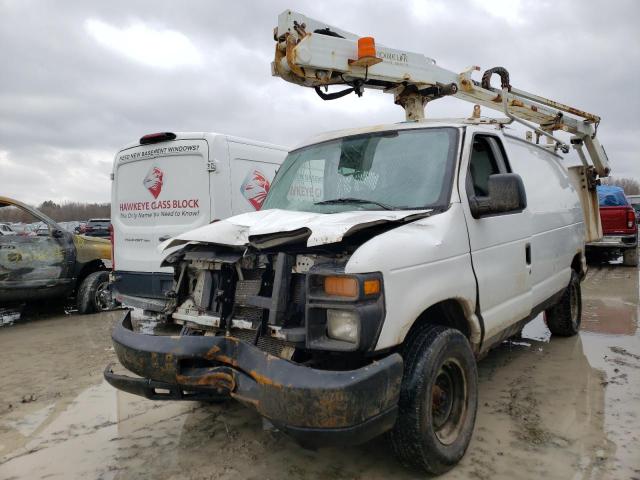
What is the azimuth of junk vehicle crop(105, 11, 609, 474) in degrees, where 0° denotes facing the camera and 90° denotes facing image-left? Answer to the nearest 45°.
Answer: approximately 45°

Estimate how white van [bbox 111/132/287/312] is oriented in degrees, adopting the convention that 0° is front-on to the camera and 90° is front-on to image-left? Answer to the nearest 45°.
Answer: approximately 225°

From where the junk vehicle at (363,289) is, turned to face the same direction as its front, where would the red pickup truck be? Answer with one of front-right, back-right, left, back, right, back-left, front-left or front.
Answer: back

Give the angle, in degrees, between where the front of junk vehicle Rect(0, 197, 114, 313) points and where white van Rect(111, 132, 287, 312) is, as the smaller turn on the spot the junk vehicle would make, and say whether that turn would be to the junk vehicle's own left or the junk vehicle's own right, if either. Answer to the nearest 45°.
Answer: approximately 45° to the junk vehicle's own right

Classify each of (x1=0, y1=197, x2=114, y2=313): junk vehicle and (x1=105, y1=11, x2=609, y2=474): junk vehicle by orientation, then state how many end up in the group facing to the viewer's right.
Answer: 1

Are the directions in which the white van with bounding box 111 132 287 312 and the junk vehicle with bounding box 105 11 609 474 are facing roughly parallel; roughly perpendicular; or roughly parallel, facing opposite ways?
roughly parallel, facing opposite ways

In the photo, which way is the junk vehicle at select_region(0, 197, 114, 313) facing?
to the viewer's right

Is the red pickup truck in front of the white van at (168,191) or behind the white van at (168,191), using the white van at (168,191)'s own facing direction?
in front

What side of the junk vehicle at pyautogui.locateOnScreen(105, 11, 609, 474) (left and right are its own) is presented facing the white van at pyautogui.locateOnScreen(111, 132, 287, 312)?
right

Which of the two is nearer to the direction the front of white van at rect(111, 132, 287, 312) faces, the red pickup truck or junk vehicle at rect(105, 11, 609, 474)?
the red pickup truck

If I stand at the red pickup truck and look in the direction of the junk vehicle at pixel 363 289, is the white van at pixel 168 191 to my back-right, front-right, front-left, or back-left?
front-right
